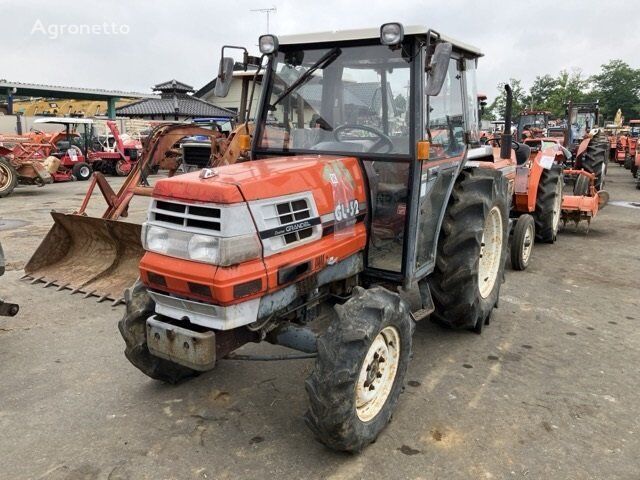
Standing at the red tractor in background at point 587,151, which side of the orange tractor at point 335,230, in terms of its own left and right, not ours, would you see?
back

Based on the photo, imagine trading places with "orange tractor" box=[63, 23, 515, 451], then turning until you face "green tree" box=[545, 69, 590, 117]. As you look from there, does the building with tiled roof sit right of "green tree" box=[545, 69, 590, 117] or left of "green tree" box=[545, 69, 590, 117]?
left

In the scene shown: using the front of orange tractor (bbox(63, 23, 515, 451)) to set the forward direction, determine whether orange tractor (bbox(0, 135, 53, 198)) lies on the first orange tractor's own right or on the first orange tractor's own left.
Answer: on the first orange tractor's own right

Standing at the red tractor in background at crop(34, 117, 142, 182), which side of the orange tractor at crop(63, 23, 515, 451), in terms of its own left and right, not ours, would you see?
right

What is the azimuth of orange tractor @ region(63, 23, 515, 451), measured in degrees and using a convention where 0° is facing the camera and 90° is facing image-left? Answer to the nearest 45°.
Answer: approximately 45°

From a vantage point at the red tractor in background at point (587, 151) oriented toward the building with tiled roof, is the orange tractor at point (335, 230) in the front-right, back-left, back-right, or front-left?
back-left

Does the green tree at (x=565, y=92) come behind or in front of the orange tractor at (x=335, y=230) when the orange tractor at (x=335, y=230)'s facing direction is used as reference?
behind

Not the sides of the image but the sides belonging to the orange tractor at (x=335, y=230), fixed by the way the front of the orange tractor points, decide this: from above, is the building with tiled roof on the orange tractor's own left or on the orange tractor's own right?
on the orange tractor's own right

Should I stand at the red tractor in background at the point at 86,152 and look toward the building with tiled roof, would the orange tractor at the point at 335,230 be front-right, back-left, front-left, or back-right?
back-right
